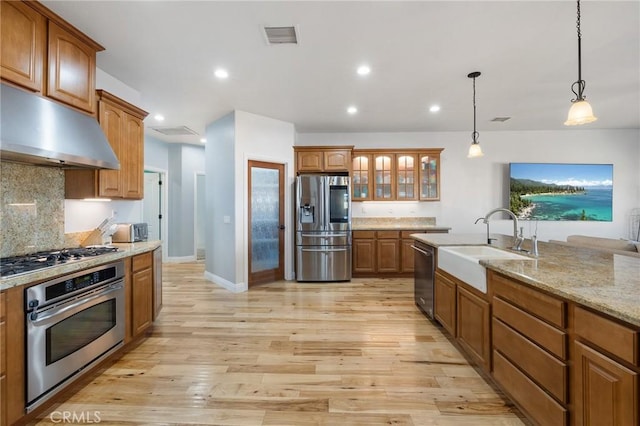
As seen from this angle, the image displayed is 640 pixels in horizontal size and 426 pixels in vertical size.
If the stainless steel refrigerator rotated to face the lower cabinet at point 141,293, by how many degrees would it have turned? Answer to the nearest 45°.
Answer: approximately 45° to its right

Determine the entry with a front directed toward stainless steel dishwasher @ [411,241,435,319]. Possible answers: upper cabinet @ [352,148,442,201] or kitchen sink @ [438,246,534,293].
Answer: the upper cabinet

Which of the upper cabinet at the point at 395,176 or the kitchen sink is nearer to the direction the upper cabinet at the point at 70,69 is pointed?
the kitchen sink

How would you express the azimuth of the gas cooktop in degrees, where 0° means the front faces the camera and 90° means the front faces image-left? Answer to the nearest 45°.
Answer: approximately 315°

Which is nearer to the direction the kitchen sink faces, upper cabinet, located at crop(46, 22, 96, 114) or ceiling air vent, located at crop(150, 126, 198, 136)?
the upper cabinet

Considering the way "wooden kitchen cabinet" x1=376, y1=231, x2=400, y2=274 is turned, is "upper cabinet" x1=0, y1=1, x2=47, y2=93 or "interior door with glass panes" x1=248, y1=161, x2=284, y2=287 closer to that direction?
the upper cabinet

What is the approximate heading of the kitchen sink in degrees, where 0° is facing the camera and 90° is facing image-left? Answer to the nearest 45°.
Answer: approximately 45°

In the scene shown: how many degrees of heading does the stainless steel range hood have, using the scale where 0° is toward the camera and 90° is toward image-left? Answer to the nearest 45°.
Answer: approximately 315°

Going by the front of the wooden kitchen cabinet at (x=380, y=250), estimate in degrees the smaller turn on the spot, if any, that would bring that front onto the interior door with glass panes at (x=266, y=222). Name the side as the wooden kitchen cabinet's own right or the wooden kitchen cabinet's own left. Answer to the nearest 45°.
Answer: approximately 45° to the wooden kitchen cabinet's own right

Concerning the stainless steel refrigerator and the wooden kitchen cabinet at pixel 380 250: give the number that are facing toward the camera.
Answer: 2
